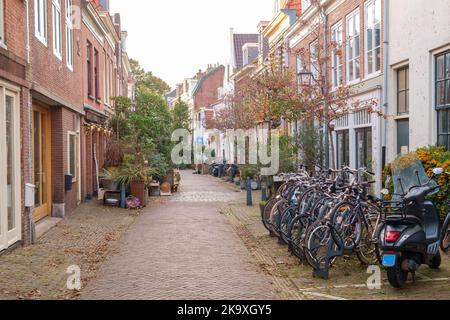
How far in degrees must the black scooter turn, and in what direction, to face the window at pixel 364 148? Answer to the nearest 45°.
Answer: approximately 45° to its left

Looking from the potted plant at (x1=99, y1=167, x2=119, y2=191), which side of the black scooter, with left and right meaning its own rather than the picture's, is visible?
left

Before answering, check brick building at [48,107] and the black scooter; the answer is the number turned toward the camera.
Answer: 0

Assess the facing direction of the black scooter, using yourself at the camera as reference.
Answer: facing away from the viewer and to the right of the viewer

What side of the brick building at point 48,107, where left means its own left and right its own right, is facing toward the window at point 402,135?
front

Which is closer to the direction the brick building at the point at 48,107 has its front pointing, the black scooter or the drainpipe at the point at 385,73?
the drainpipe

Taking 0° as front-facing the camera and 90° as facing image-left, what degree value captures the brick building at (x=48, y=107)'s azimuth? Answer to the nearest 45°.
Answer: approximately 270°
